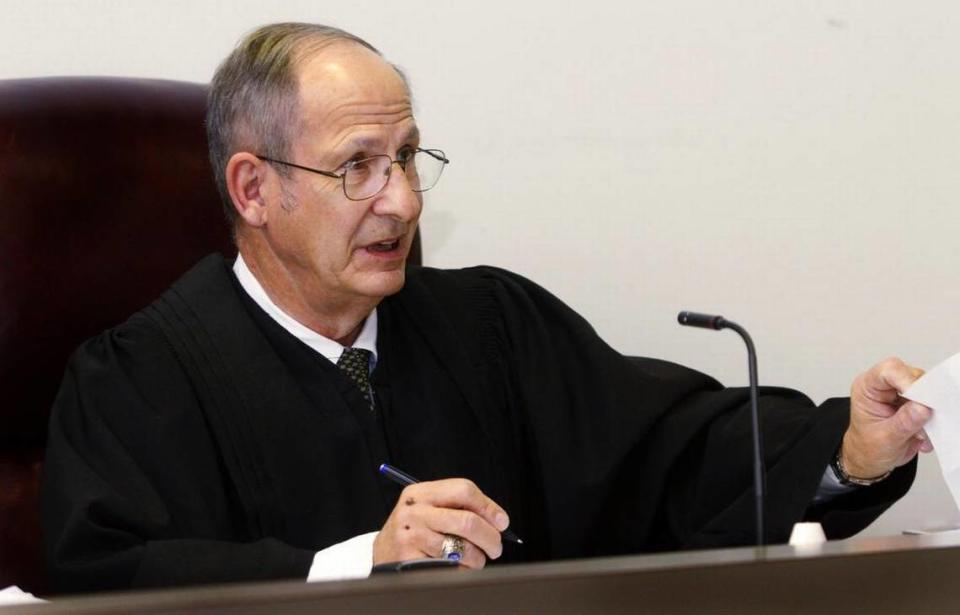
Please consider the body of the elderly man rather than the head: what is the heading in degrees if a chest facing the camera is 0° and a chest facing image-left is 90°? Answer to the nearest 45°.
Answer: approximately 315°
